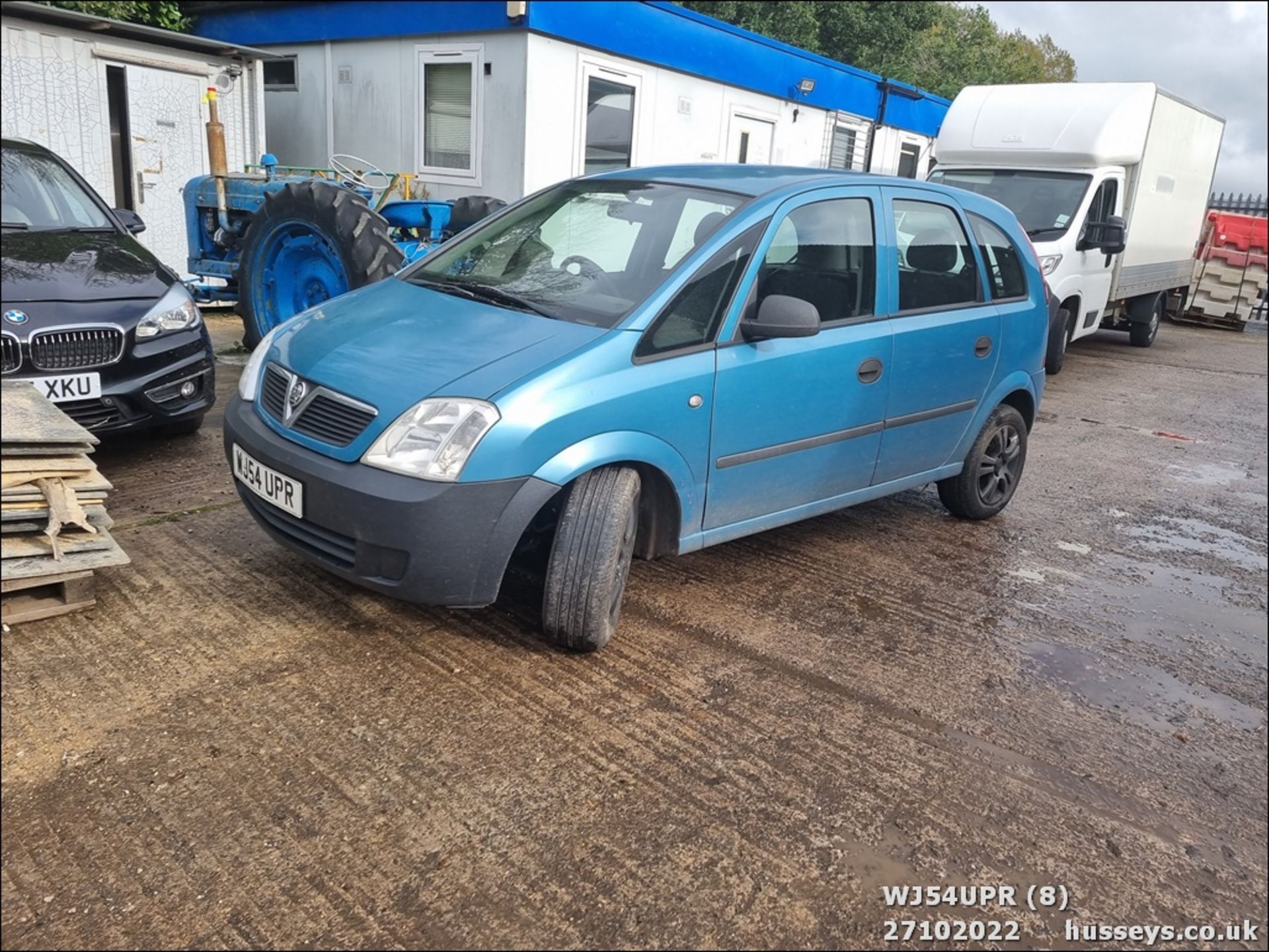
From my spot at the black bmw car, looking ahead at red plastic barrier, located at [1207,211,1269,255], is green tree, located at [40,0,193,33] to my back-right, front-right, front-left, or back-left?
front-left

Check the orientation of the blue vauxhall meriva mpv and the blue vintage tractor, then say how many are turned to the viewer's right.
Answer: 0

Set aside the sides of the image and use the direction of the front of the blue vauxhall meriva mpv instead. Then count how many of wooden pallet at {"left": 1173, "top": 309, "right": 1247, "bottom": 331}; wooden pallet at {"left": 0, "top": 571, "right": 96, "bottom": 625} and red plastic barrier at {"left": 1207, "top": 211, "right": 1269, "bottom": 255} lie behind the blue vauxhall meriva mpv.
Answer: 2

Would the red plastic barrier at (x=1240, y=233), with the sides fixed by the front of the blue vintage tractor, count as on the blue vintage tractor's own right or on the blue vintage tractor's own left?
on the blue vintage tractor's own right

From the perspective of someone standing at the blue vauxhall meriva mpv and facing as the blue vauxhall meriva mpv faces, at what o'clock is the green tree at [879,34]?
The green tree is roughly at 5 o'clock from the blue vauxhall meriva mpv.

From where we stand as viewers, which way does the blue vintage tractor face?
facing away from the viewer and to the left of the viewer

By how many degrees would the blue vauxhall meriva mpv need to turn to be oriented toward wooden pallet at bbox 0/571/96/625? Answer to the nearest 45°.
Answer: approximately 45° to its right

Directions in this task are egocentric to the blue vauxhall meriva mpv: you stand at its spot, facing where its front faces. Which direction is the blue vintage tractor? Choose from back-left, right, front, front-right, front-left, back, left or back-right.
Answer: right

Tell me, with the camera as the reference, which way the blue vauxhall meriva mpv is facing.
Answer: facing the viewer and to the left of the viewer

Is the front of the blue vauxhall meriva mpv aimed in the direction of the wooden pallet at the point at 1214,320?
no

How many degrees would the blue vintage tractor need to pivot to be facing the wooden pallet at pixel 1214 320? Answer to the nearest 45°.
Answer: approximately 135° to its right

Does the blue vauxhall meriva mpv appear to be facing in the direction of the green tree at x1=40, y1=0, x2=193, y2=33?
no

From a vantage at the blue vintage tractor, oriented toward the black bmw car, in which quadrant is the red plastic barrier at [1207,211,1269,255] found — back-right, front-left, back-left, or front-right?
back-left

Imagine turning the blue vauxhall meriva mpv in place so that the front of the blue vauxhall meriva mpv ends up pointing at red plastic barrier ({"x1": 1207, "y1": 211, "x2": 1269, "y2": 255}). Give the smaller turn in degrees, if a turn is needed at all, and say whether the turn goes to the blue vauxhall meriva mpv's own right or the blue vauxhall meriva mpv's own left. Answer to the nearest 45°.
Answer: approximately 180°

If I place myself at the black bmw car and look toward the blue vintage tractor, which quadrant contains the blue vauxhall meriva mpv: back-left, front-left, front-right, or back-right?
back-right

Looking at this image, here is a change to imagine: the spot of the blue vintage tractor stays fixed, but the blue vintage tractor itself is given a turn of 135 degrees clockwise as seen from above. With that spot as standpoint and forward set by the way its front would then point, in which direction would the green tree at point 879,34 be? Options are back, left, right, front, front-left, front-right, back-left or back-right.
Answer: front-left
